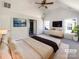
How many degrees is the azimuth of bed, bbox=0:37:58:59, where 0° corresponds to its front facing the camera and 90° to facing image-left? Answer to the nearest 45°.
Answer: approximately 225°

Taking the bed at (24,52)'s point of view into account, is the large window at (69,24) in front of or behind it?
in front

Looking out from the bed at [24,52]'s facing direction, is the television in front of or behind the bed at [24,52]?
in front

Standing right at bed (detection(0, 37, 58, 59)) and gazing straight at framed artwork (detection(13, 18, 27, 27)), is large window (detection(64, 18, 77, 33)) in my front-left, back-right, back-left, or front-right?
front-right

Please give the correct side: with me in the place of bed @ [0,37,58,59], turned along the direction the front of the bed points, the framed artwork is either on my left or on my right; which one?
on my left
